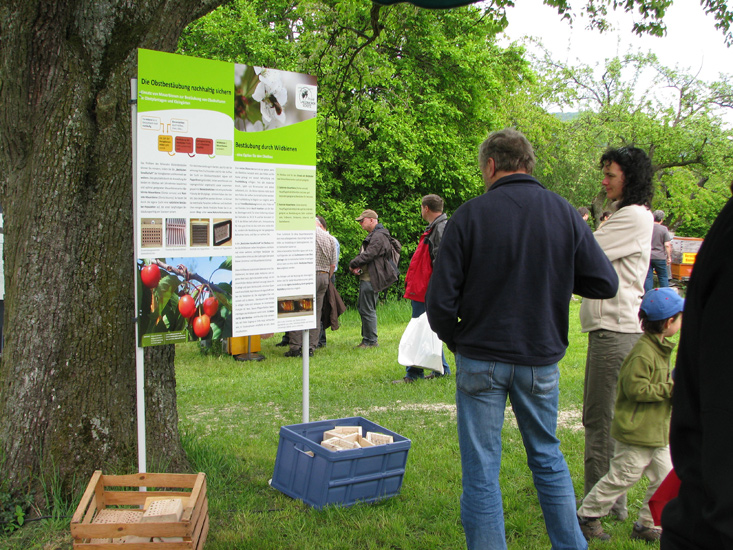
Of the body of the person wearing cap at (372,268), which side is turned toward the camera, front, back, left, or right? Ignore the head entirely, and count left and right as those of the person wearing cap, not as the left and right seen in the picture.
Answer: left

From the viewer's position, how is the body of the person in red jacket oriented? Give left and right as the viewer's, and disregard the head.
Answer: facing to the left of the viewer

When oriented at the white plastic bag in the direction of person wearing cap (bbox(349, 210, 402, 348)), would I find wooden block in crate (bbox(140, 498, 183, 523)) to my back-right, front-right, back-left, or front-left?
back-left

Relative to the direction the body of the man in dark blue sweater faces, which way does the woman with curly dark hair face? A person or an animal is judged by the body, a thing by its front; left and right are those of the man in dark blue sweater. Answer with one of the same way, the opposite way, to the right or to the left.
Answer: to the left

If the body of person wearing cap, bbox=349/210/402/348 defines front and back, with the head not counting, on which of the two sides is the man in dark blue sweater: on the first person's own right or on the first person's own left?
on the first person's own left

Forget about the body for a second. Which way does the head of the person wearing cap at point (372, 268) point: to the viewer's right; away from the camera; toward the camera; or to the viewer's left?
to the viewer's left

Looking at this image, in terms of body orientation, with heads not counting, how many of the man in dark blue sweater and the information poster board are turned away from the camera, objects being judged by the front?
1

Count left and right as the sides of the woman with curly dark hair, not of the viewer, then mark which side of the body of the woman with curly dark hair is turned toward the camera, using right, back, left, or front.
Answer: left

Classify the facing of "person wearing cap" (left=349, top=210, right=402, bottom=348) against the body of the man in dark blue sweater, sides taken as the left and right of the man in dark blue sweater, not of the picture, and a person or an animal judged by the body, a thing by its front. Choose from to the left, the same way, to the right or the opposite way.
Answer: to the left

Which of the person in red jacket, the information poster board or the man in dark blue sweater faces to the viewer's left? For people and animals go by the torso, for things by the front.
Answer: the person in red jacket

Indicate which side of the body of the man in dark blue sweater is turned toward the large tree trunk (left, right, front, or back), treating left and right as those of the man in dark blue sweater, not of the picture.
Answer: left

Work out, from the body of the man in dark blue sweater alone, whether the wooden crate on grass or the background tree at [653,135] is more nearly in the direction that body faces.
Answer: the background tree
